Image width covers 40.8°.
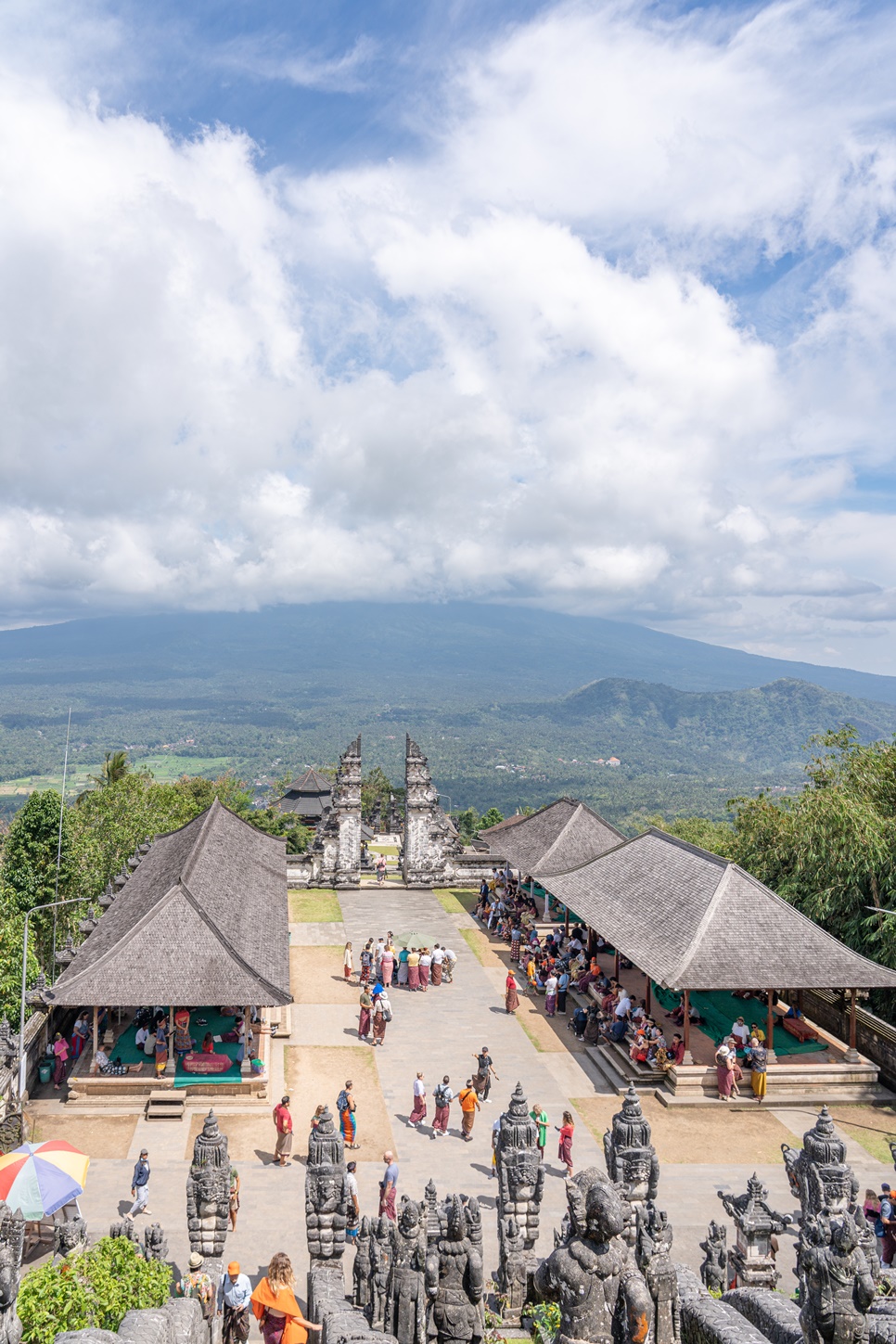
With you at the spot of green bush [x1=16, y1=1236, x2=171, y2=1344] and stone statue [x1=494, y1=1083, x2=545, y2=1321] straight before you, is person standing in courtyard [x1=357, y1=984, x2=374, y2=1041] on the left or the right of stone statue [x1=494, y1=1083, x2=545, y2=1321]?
left
